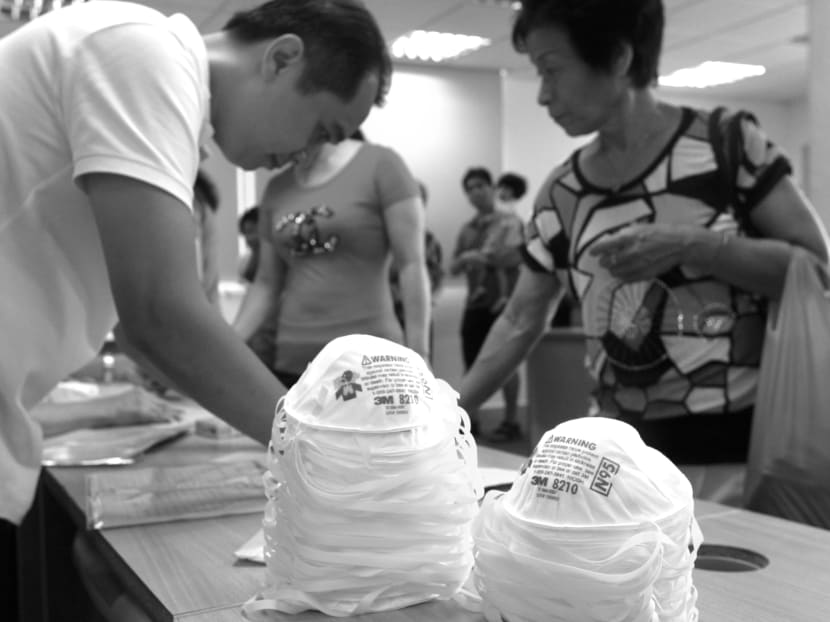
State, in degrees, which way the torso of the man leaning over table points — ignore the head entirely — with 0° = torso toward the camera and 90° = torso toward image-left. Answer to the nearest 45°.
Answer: approximately 270°

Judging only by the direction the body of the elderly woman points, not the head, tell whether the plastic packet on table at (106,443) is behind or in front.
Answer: in front

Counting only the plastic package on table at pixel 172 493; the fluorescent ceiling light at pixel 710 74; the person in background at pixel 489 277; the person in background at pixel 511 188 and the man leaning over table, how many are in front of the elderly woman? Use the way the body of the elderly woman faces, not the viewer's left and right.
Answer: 2

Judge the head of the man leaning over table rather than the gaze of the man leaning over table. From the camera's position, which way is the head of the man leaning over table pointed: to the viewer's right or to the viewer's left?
to the viewer's right

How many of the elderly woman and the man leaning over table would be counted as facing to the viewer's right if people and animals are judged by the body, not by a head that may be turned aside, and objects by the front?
1

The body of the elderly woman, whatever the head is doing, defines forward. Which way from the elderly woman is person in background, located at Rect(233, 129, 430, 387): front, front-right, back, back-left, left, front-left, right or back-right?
right

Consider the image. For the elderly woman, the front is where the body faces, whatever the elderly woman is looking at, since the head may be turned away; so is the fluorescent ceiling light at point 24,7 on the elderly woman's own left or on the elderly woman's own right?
on the elderly woman's own right

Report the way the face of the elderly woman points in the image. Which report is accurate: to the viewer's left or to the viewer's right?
to the viewer's left

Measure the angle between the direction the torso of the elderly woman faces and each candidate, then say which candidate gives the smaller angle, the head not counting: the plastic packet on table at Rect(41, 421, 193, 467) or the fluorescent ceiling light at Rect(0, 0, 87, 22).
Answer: the plastic packet on table

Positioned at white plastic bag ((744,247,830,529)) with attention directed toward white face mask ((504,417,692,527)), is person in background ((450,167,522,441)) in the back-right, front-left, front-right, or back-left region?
back-right

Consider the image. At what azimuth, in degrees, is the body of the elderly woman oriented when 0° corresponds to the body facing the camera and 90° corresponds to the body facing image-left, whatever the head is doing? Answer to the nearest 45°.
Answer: approximately 45°
